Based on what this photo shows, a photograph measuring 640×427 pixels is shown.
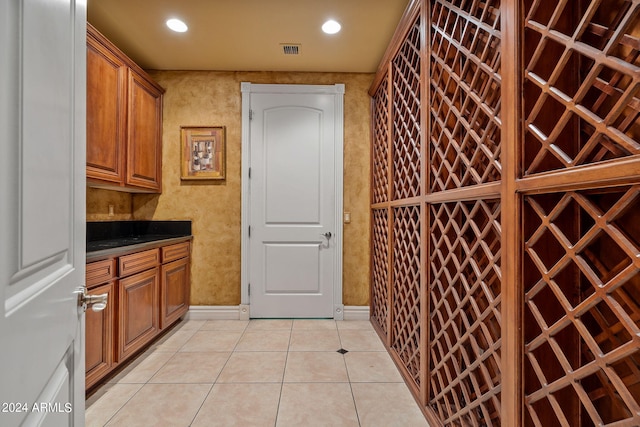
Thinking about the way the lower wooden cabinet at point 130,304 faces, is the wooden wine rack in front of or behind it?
in front

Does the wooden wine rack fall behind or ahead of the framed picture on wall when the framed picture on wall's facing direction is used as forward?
ahead

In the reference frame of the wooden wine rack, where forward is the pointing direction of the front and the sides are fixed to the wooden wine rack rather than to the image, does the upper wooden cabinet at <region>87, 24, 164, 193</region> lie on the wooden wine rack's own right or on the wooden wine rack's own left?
on the wooden wine rack's own right

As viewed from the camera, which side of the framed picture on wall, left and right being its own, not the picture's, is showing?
front

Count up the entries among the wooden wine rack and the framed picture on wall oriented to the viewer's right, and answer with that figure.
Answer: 0

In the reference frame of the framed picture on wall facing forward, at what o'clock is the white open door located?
The white open door is roughly at 12 o'clock from the framed picture on wall.

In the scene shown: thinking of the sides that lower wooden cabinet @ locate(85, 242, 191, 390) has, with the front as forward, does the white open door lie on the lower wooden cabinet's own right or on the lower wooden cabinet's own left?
on the lower wooden cabinet's own right

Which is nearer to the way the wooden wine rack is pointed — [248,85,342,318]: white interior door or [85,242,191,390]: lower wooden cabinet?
the lower wooden cabinet

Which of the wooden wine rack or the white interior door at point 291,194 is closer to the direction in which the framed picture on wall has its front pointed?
the wooden wine rack

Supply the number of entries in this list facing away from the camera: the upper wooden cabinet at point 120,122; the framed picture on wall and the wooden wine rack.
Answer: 0

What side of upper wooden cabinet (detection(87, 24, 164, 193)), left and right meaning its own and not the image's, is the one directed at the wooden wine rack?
front

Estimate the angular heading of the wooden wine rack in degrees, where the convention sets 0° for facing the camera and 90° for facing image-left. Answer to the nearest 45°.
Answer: approximately 45°

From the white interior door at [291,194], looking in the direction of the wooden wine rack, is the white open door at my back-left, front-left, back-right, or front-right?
front-right

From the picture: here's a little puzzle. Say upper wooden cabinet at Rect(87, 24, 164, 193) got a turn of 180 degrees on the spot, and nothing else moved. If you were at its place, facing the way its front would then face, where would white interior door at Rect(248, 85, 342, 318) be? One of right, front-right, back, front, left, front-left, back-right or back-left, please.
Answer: back-right

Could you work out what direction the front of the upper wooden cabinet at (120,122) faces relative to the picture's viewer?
facing the viewer and to the right of the viewer
